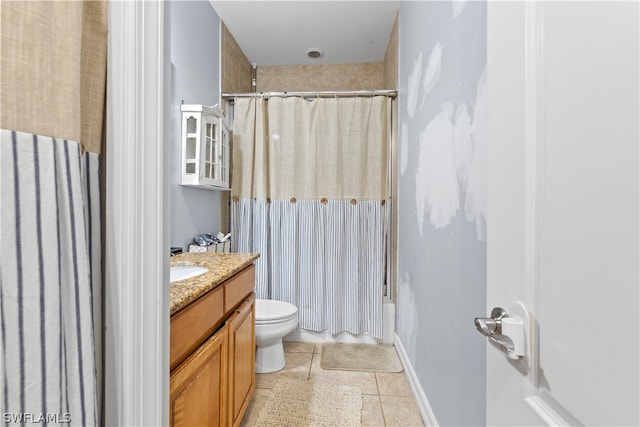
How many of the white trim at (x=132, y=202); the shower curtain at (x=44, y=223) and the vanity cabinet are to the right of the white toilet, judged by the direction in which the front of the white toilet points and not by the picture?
3

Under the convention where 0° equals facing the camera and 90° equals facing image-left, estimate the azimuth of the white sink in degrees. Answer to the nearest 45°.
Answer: approximately 270°

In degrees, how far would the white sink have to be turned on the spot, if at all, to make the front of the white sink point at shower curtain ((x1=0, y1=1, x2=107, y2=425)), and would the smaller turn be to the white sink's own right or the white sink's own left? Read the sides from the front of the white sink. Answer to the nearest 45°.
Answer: approximately 90° to the white sink's own right

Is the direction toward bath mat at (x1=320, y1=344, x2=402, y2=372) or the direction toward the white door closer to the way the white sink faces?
the bath mat
